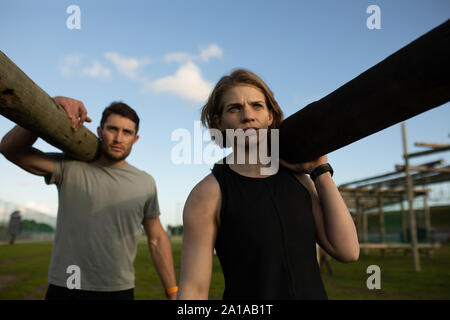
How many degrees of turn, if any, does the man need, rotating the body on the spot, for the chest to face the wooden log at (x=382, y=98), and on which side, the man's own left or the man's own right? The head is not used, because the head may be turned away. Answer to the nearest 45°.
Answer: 0° — they already face it

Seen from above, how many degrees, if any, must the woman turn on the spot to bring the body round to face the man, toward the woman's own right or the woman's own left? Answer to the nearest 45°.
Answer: approximately 135° to the woman's own right

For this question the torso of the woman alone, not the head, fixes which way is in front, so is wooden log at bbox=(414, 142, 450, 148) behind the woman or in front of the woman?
behind

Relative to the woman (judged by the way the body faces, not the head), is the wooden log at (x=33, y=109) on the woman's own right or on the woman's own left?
on the woman's own right

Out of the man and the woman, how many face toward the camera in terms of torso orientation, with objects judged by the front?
2

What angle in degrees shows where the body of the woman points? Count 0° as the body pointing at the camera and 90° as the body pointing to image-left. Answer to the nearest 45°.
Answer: approximately 0°

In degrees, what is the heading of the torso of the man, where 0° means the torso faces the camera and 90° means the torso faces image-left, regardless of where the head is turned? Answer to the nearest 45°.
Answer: approximately 0°
